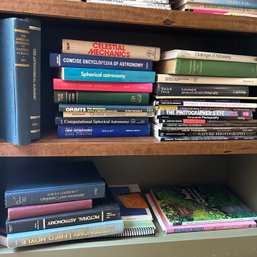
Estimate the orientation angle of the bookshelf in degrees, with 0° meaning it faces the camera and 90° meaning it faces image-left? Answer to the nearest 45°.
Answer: approximately 0°
